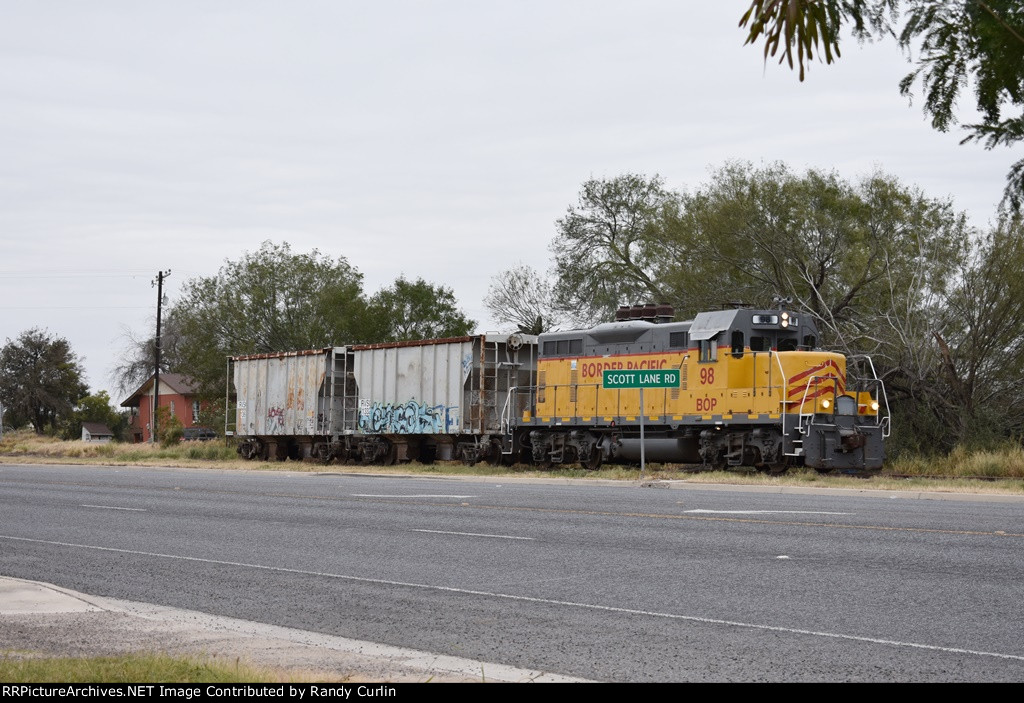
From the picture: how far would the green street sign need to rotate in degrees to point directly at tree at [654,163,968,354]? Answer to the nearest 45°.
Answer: approximately 135° to its left

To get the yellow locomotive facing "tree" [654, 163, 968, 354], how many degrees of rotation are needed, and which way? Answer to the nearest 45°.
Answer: approximately 135° to its left

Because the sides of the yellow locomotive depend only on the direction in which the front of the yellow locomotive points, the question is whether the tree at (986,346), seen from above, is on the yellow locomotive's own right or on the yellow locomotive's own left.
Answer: on the yellow locomotive's own left

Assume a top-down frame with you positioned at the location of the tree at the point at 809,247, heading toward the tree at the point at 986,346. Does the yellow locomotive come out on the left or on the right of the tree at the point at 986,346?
right

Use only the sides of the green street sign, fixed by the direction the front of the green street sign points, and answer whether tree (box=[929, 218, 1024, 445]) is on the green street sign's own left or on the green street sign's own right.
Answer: on the green street sign's own left

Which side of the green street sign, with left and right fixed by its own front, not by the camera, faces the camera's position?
front
